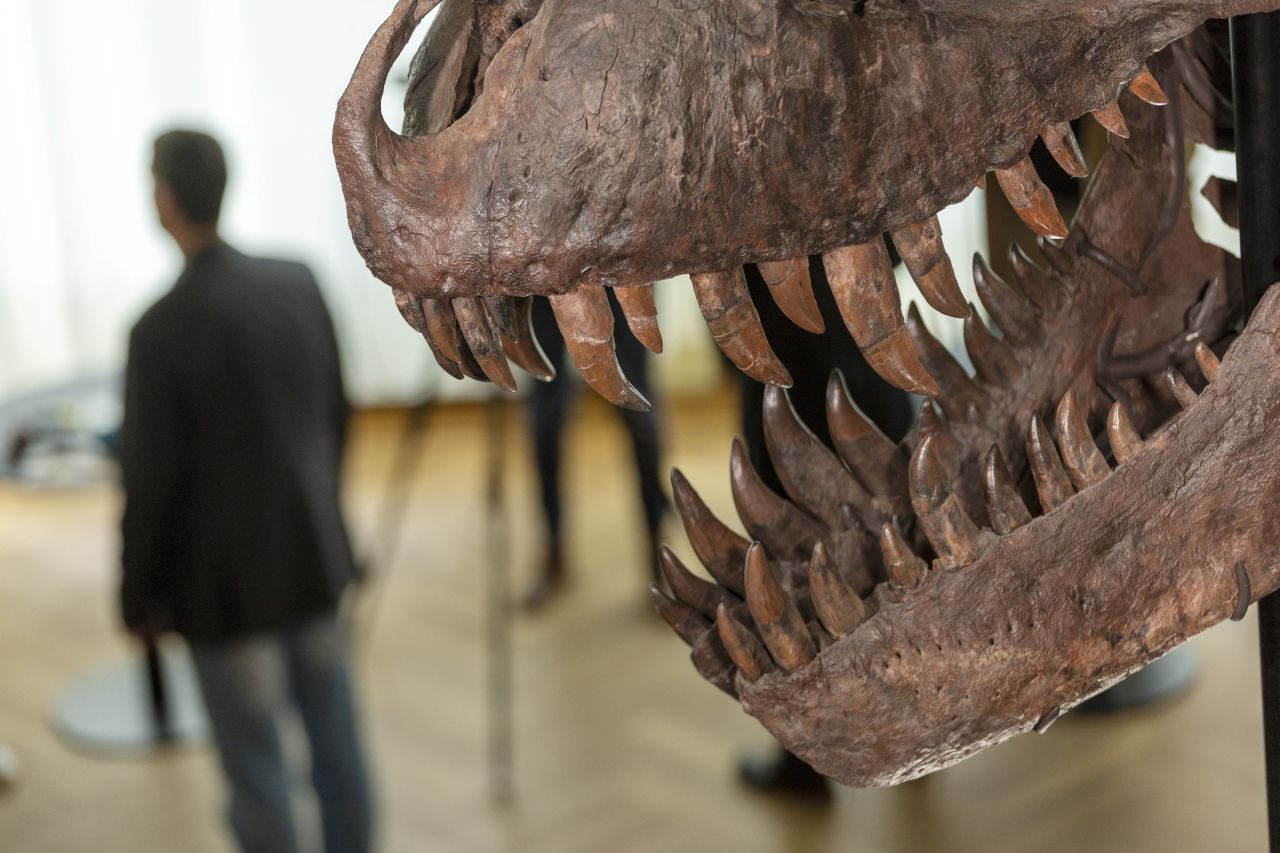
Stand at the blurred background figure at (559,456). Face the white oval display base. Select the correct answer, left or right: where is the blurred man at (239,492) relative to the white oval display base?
left

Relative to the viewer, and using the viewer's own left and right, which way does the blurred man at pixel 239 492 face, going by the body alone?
facing away from the viewer and to the left of the viewer

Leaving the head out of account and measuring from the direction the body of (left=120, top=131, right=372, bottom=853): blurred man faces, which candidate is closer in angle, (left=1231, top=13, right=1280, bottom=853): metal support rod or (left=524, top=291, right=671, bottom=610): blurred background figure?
the blurred background figure

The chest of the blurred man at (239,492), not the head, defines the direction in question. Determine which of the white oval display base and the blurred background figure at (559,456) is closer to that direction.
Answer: the white oval display base

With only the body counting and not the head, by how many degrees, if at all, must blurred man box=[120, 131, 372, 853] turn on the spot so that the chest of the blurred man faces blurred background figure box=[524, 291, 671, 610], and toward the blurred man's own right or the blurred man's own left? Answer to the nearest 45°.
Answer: approximately 90° to the blurred man's own right

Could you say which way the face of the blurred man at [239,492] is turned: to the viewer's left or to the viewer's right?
to the viewer's left

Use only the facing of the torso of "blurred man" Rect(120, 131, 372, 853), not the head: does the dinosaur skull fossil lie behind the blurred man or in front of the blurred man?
behind

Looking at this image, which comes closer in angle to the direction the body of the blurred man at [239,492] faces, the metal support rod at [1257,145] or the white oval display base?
the white oval display base

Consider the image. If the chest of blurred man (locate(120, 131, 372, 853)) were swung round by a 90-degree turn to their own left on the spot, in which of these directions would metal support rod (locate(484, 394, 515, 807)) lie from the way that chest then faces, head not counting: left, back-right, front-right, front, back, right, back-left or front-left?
back

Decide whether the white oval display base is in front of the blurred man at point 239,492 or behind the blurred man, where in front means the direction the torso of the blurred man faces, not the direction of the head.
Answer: in front

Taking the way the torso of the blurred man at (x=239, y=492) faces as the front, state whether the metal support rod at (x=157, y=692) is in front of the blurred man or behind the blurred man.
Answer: in front
